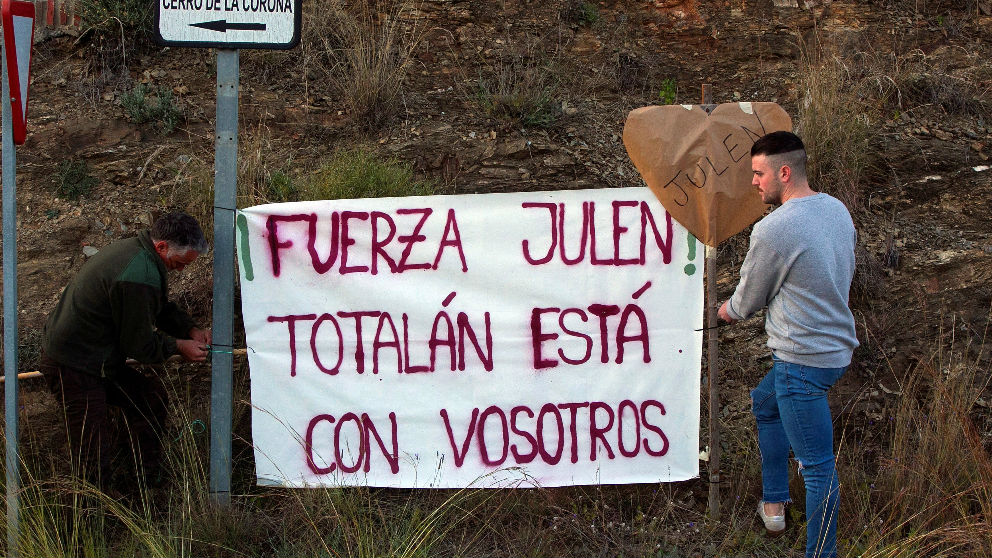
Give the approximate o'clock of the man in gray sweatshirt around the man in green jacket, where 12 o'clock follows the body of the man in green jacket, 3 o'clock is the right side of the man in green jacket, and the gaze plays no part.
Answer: The man in gray sweatshirt is roughly at 1 o'clock from the man in green jacket.

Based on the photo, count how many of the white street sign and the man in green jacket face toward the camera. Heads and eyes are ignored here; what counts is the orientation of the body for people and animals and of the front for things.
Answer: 1

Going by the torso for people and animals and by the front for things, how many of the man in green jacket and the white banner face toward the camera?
1

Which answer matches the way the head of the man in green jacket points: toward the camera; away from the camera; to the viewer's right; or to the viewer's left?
to the viewer's right

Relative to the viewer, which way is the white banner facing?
toward the camera

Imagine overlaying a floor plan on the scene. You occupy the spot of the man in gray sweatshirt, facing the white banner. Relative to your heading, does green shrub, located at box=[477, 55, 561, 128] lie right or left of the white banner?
right

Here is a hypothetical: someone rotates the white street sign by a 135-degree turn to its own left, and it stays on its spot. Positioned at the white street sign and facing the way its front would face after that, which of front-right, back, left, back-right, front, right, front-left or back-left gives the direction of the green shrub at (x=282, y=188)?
front-left

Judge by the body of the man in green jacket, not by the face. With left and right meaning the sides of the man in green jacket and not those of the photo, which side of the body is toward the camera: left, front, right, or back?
right

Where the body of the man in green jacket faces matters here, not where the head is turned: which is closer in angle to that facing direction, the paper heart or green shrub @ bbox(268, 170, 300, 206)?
the paper heart

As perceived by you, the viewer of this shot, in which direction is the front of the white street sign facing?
facing the viewer
